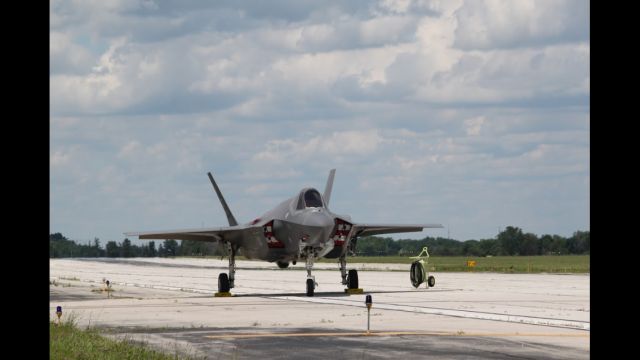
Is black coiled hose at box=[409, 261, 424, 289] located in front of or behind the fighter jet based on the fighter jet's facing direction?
behind

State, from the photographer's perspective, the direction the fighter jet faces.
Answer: facing the viewer
